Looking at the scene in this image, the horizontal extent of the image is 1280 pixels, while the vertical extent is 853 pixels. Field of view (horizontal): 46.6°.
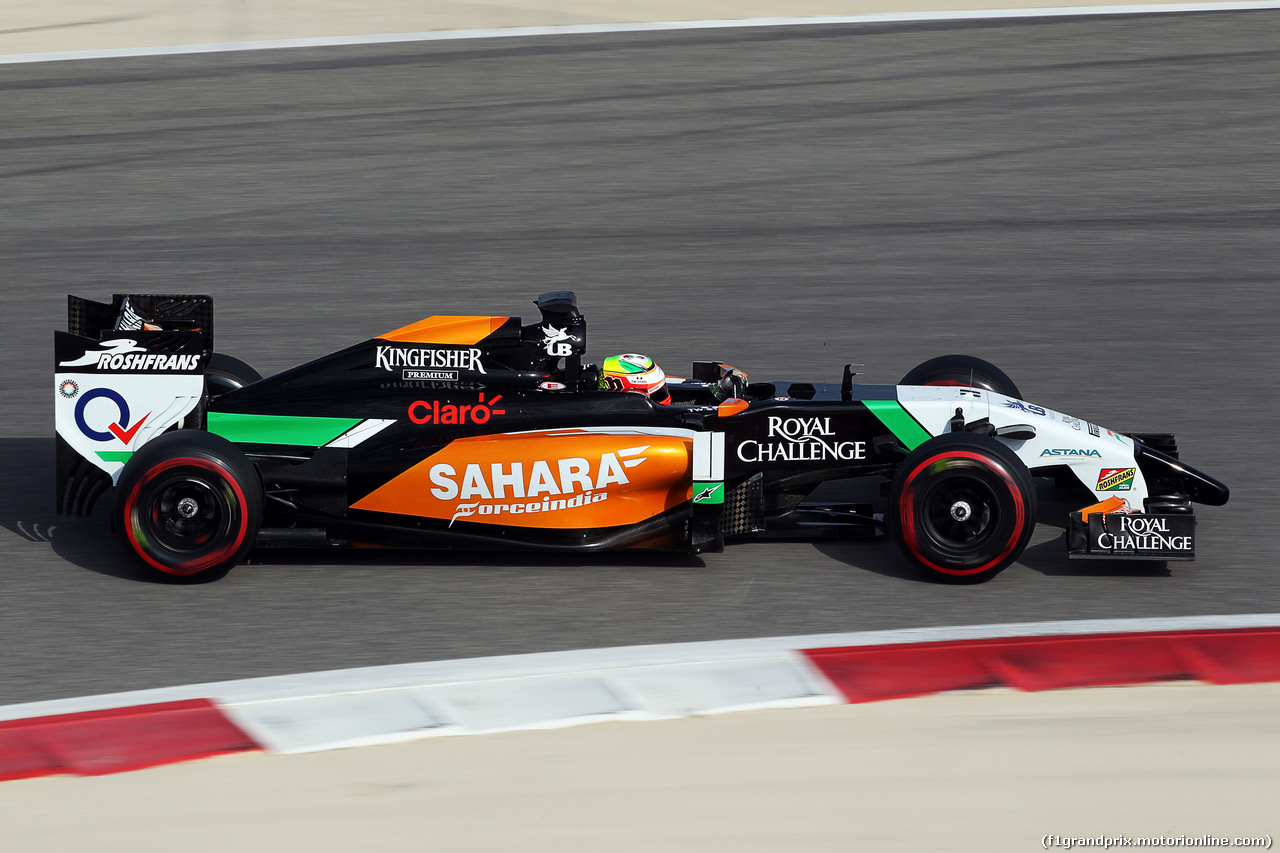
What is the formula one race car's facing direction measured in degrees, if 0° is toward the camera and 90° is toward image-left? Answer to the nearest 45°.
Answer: approximately 270°
